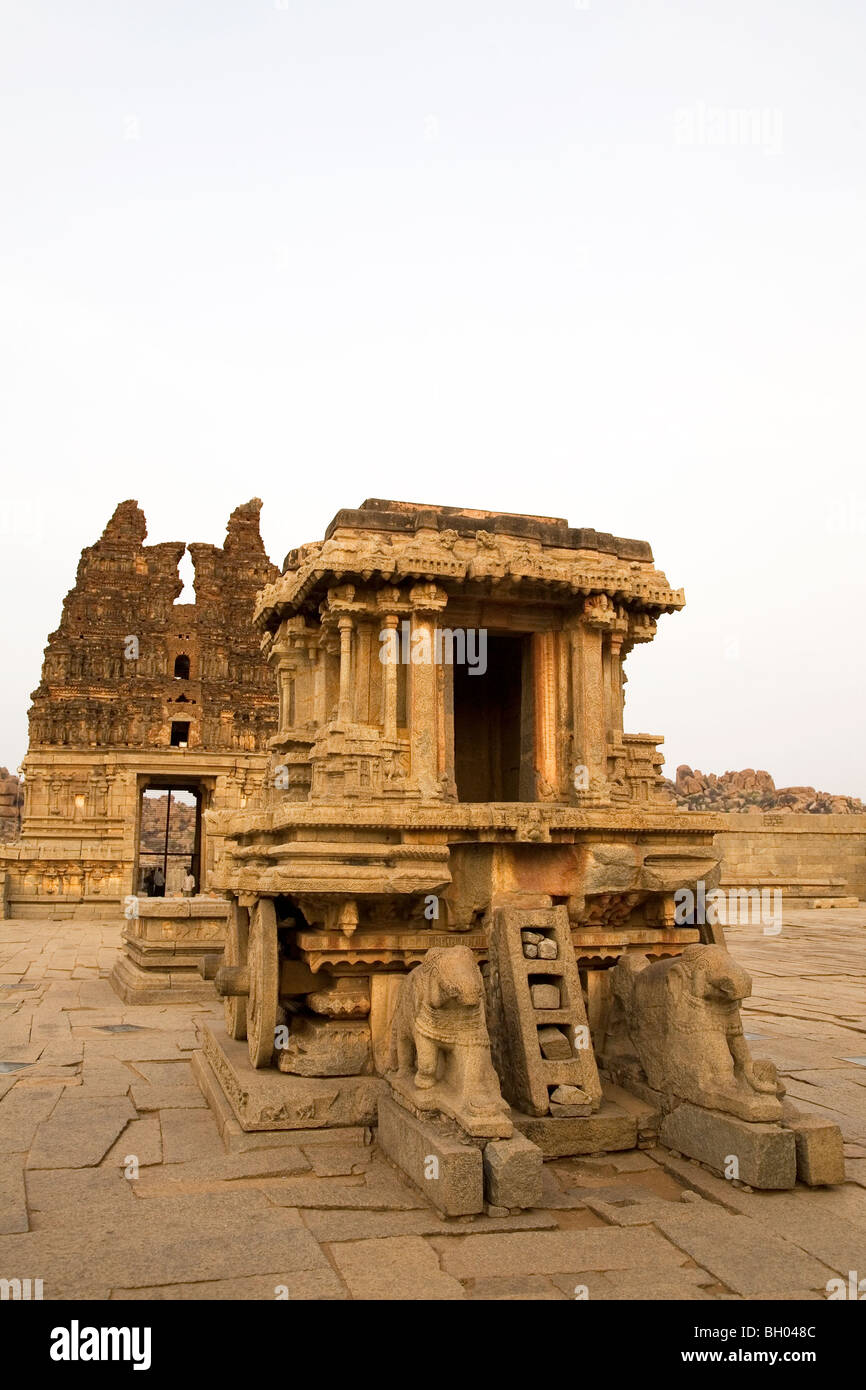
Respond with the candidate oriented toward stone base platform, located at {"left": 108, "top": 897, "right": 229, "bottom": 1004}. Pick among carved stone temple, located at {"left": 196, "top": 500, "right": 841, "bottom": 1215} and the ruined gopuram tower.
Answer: the ruined gopuram tower

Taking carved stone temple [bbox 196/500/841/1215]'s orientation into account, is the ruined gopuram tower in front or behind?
behind

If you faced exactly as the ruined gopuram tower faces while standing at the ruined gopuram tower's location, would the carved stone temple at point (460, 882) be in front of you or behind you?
in front

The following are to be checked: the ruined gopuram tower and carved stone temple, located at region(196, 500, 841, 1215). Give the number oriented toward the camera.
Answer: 2

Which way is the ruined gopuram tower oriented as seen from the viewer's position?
toward the camera

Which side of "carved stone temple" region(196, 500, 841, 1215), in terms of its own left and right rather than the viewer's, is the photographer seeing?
front

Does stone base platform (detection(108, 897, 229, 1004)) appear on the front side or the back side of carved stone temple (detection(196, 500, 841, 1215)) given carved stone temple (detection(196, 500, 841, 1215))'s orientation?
on the back side

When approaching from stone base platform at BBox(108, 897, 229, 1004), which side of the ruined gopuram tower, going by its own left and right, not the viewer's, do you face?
front
